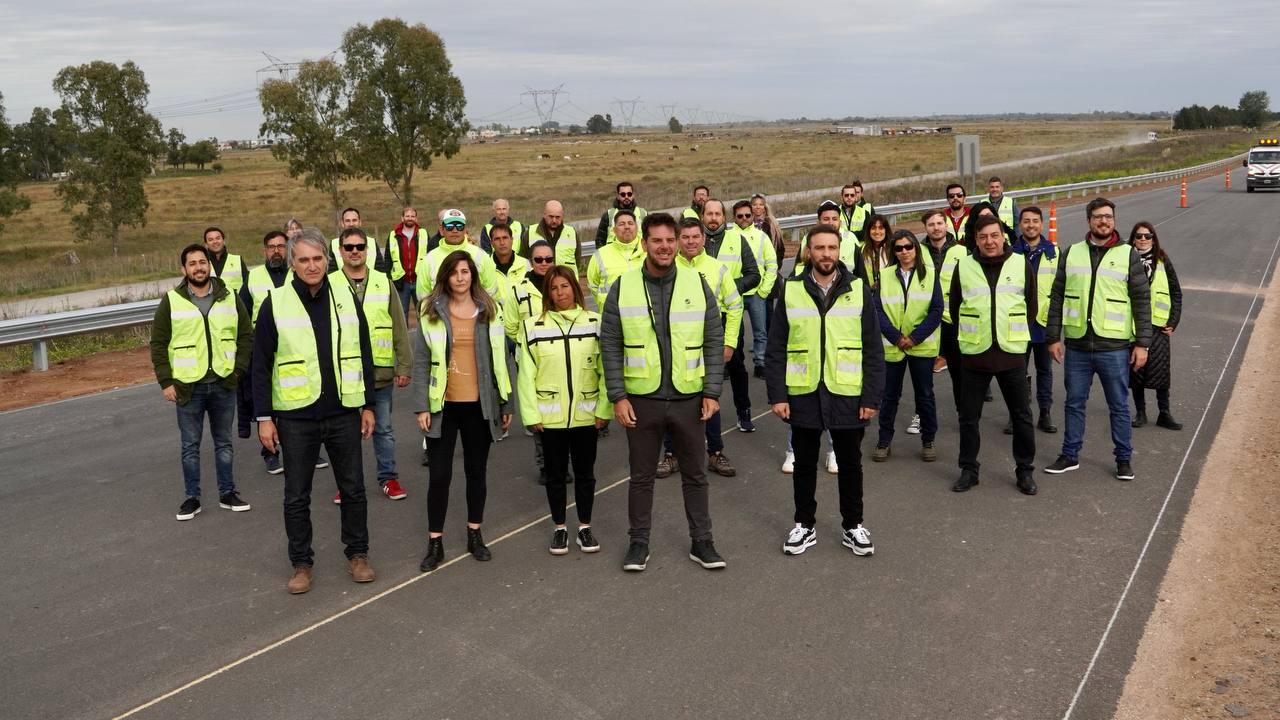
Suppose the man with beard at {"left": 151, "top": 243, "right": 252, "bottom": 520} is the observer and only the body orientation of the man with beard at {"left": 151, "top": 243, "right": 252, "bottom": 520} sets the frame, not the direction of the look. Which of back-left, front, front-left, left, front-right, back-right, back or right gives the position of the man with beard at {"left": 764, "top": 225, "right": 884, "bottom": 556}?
front-left

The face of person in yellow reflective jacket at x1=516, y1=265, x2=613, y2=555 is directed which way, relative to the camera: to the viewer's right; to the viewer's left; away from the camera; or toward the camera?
toward the camera

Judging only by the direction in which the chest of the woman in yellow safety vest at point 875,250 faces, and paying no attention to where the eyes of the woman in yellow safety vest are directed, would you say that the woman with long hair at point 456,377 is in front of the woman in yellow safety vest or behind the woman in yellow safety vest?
in front

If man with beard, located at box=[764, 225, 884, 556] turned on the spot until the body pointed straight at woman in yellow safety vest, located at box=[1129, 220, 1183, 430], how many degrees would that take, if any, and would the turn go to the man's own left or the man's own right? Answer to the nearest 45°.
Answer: approximately 135° to the man's own left

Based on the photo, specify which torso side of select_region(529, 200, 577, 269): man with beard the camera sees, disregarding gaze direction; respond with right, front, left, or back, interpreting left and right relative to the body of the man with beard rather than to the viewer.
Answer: front

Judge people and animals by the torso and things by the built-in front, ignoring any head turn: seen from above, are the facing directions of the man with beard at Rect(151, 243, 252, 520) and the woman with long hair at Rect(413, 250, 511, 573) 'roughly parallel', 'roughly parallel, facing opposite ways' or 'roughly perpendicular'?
roughly parallel

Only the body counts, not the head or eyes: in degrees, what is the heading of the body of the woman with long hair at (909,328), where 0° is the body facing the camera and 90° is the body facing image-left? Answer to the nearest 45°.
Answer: approximately 0°

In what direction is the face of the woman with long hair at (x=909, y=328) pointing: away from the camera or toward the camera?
toward the camera

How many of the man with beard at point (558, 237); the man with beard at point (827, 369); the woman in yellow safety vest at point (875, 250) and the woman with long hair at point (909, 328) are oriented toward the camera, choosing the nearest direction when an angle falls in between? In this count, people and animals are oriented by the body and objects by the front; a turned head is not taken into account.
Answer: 4

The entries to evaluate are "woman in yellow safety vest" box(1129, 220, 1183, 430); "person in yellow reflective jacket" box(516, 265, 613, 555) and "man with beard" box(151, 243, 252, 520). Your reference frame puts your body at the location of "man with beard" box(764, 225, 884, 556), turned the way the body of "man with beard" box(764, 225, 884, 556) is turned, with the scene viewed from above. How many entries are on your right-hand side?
2

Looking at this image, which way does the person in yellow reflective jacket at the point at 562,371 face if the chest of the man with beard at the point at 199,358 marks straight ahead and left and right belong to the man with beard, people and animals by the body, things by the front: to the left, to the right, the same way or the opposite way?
the same way

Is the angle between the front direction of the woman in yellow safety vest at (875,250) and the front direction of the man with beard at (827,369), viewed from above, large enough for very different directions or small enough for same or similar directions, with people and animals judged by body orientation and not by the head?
same or similar directions

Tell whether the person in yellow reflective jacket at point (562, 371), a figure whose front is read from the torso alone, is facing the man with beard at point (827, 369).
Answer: no

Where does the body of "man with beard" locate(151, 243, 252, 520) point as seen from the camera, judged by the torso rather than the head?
toward the camera

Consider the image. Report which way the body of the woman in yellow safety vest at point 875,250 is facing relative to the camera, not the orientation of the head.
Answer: toward the camera

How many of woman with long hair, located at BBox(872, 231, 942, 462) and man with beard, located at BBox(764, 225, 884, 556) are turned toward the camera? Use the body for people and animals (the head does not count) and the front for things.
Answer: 2

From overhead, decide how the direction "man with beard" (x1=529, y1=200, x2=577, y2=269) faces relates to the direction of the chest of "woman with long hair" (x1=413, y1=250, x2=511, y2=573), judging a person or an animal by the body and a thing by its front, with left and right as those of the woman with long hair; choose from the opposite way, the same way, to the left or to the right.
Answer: the same way

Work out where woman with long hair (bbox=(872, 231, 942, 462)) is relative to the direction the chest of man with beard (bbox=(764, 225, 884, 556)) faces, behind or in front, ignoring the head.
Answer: behind

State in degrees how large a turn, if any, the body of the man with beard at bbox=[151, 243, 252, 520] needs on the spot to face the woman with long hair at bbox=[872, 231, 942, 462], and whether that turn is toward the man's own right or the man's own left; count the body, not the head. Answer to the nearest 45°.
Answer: approximately 90° to the man's own left

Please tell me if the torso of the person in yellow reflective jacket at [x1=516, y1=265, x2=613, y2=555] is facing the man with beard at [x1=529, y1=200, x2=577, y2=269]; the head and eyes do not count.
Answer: no
